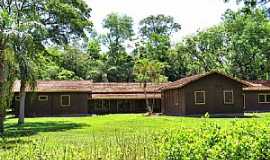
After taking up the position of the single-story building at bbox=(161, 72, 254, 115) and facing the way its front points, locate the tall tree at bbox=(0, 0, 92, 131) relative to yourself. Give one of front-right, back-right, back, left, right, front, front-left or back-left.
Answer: front-right

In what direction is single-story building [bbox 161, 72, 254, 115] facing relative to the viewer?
toward the camera

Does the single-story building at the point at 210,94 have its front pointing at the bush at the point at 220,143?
yes

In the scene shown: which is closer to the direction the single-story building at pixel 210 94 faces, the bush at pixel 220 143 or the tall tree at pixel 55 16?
the bush
